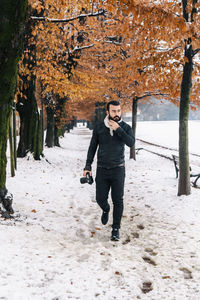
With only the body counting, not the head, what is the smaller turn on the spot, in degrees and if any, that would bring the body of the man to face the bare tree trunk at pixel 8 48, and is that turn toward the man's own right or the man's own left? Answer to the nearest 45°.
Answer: approximately 90° to the man's own right

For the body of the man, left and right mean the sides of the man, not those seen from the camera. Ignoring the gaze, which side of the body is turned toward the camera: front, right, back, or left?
front

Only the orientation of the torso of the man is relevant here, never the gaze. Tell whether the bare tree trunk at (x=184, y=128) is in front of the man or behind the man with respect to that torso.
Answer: behind
